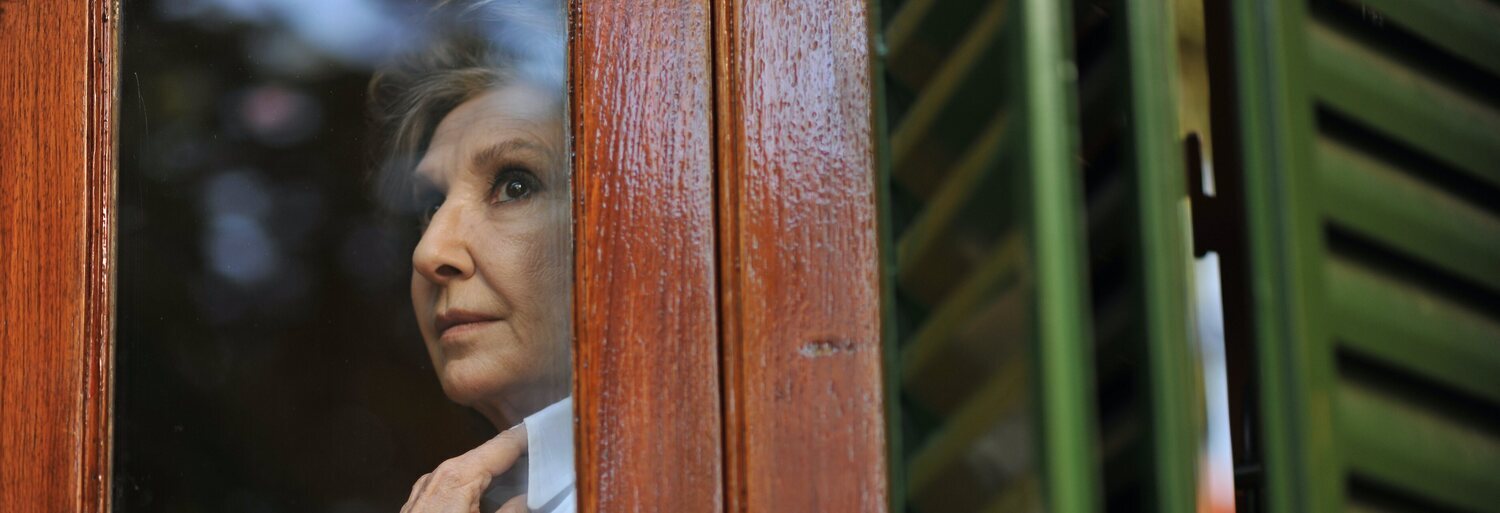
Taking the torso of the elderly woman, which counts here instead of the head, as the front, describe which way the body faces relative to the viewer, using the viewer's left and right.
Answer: facing the viewer and to the left of the viewer

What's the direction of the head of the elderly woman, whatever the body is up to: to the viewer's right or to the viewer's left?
to the viewer's left
